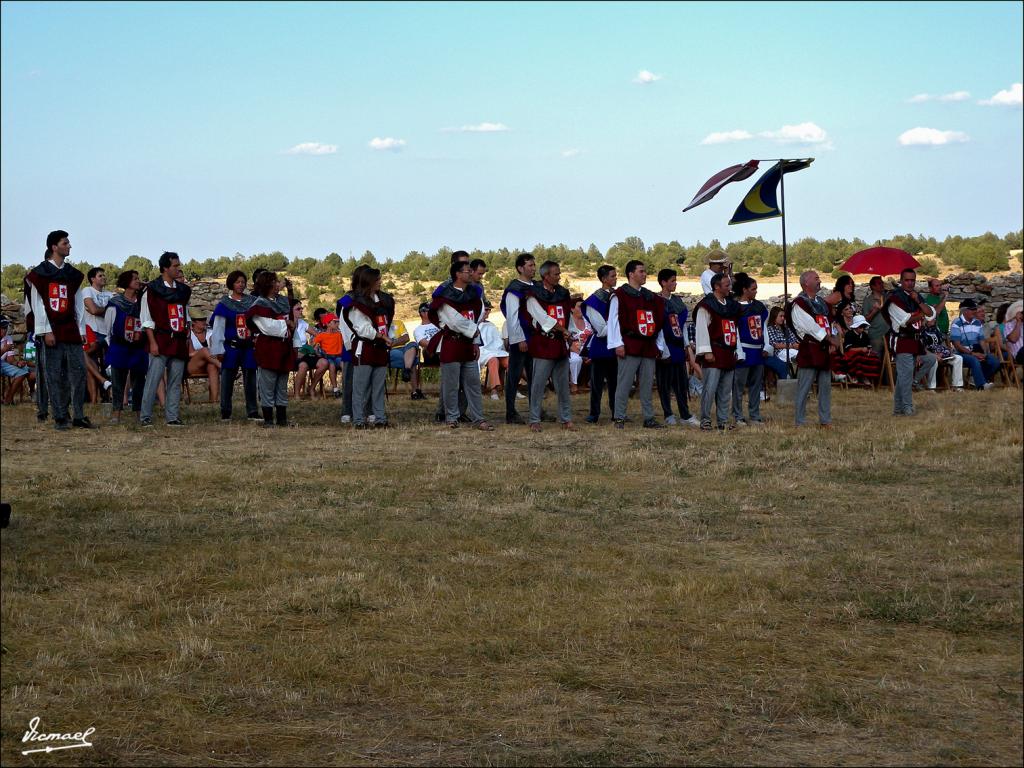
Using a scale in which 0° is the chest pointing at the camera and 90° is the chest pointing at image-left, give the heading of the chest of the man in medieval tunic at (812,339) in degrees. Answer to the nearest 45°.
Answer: approximately 315°

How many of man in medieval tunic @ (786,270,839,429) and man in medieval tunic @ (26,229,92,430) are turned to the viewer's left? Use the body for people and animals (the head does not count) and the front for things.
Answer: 0

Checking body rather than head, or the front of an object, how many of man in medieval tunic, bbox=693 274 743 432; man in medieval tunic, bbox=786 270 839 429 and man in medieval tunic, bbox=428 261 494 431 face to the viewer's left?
0

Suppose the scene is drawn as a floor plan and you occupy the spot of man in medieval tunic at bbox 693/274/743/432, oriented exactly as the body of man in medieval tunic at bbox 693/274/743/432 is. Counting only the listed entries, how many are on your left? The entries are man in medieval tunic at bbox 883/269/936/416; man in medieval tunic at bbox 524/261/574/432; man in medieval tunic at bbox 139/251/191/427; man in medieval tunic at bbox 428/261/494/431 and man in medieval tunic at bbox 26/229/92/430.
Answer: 1

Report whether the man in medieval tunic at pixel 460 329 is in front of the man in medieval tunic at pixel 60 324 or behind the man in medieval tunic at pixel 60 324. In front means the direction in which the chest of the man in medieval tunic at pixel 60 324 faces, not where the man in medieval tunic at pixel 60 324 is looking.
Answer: in front

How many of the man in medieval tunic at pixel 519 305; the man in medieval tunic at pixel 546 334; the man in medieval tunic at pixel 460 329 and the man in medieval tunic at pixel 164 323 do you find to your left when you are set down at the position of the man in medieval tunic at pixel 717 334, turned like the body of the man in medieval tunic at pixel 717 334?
0

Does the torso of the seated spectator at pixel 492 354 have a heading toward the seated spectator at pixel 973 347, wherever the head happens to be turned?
no

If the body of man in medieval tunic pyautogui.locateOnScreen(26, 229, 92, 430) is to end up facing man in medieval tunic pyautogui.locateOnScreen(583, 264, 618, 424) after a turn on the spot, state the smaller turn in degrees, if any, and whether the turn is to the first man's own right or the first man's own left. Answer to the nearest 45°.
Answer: approximately 45° to the first man's own left

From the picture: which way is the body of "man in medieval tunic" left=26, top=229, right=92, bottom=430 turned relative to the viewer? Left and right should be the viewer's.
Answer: facing the viewer and to the right of the viewer

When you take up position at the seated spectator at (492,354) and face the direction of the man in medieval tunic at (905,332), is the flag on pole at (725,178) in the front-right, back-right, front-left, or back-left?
front-left

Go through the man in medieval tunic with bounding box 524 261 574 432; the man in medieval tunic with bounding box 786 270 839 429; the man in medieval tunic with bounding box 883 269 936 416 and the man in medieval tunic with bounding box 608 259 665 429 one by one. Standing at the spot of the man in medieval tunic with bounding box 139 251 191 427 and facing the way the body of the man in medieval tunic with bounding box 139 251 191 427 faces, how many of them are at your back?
0

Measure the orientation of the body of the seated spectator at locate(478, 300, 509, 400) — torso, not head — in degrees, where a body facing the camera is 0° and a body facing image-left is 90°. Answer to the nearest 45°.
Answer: approximately 315°

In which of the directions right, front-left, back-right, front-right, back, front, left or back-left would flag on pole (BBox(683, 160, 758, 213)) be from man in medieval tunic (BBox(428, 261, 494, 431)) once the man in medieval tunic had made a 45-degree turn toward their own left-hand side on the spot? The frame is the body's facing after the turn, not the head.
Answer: front-left

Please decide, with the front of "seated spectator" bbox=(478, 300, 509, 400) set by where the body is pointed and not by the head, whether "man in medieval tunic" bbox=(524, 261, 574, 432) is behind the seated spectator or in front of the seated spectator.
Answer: in front

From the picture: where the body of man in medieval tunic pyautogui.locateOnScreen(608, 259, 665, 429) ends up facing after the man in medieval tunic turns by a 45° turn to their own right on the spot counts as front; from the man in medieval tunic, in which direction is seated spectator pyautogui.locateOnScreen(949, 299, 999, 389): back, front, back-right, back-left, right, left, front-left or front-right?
back-left

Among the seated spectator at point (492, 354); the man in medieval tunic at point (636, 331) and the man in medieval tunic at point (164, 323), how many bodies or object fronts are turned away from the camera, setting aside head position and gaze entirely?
0

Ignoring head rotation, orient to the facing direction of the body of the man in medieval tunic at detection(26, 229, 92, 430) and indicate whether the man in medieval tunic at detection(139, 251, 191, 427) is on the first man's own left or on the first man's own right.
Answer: on the first man's own left
